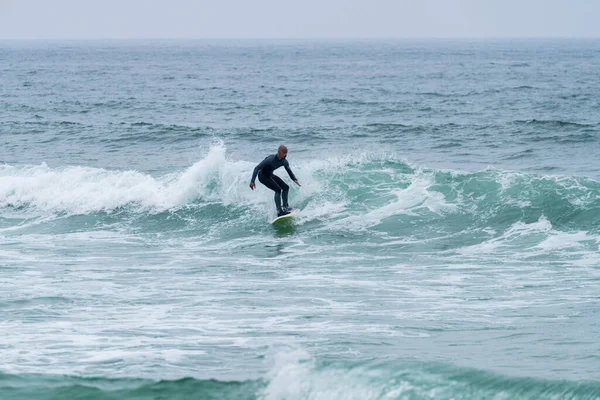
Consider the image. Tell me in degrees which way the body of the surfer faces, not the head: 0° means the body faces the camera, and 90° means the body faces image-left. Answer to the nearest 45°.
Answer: approximately 315°

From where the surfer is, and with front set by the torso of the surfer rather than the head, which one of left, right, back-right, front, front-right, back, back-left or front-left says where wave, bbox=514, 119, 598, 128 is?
left

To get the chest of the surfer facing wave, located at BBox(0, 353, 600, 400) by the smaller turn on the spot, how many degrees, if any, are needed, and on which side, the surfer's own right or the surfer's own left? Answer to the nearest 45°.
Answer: approximately 45° to the surfer's own right
